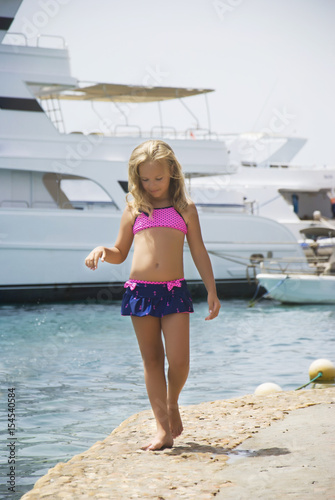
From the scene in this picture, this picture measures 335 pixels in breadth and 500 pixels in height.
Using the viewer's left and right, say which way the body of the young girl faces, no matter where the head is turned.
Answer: facing the viewer

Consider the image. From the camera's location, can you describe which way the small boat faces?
facing to the left of the viewer

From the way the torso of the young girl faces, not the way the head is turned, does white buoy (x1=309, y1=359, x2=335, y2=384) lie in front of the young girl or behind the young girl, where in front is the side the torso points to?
behind

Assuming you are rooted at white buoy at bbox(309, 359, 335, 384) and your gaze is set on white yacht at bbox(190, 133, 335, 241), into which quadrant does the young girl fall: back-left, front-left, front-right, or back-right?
back-left

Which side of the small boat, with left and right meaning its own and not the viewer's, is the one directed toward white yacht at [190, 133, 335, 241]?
right

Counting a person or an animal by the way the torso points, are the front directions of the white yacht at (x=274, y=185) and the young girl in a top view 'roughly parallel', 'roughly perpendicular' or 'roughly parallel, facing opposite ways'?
roughly perpendicular
